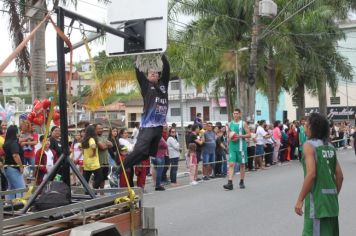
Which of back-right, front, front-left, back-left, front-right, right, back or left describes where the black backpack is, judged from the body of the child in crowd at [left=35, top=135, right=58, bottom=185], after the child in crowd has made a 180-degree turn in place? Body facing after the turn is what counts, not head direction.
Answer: back-left

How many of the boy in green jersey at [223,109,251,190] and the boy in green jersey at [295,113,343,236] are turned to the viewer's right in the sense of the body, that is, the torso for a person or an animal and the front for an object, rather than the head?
0

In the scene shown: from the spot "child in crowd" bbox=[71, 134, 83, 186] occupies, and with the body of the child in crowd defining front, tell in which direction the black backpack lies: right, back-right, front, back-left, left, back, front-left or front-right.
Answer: front-right

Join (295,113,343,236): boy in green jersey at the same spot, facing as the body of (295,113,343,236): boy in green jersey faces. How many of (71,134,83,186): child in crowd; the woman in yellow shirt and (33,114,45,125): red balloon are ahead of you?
3

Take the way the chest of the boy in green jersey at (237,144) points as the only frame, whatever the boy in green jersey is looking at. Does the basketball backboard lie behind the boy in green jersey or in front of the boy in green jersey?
in front

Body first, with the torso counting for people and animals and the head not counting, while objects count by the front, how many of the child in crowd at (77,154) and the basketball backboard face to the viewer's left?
0

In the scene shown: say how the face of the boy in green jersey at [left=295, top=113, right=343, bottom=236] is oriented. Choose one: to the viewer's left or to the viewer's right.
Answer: to the viewer's left

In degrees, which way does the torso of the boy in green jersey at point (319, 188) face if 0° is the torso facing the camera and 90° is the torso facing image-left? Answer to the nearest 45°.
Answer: approximately 135°

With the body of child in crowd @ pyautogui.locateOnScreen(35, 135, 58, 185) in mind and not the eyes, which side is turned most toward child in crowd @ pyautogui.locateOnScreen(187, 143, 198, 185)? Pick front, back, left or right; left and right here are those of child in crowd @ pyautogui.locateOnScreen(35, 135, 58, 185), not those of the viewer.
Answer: left

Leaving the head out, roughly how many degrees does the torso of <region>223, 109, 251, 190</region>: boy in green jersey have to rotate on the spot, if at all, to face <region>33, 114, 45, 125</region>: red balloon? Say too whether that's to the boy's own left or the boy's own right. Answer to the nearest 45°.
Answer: approximately 45° to the boy's own right

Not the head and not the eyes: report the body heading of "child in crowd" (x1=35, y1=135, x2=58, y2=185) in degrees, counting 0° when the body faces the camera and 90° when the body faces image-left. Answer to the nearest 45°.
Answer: approximately 315°

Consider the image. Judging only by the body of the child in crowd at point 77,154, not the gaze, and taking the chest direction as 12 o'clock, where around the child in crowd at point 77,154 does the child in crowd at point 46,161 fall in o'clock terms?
the child in crowd at point 46,161 is roughly at 3 o'clock from the child in crowd at point 77,154.

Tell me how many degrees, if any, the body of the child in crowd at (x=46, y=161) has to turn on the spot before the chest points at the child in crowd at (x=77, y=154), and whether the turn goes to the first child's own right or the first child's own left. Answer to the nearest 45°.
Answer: approximately 90° to the first child's own left

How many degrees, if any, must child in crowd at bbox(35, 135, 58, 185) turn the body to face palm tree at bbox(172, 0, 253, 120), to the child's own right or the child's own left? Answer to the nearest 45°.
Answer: approximately 90° to the child's own left

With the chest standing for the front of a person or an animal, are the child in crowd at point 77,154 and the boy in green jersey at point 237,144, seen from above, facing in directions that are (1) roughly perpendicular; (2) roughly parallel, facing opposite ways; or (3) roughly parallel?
roughly parallel
